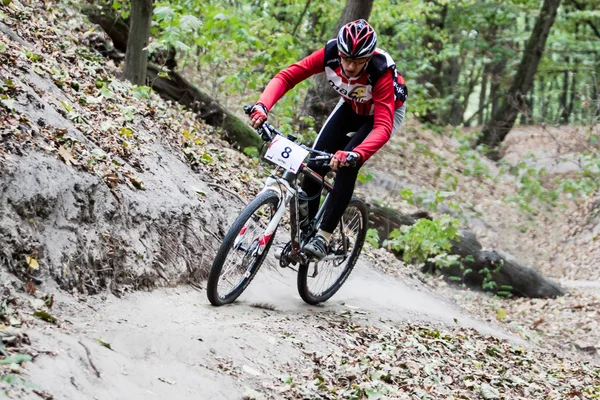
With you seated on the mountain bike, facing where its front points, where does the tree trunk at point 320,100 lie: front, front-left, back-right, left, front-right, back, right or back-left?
back-right

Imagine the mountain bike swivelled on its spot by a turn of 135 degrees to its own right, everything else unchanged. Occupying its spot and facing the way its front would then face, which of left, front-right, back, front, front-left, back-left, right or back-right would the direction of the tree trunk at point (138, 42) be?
front-left

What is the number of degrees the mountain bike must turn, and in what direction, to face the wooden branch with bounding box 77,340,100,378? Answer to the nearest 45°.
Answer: approximately 45° to its left

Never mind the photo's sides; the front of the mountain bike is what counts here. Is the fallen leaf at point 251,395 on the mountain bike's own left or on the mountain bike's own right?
on the mountain bike's own left

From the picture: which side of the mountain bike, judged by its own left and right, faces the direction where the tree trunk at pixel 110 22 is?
right

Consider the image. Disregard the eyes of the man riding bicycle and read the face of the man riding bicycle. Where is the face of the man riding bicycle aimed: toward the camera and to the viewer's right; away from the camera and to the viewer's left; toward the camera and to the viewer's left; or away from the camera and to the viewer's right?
toward the camera and to the viewer's left

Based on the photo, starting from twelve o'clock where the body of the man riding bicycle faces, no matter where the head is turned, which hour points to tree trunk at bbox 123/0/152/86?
The tree trunk is roughly at 3 o'clock from the man riding bicycle.

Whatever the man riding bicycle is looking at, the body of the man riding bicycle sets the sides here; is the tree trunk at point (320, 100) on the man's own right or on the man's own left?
on the man's own right

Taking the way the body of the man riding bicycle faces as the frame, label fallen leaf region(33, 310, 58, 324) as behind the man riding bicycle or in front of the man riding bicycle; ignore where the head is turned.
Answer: in front

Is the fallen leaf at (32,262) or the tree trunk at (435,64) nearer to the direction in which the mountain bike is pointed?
the fallen leaf

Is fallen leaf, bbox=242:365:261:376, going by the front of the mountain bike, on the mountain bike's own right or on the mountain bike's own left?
on the mountain bike's own left

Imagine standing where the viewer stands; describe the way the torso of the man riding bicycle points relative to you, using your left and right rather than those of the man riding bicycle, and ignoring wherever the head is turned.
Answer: facing the viewer and to the left of the viewer
